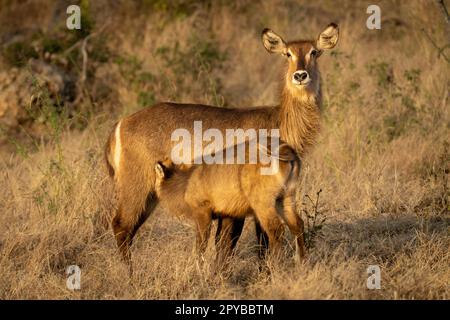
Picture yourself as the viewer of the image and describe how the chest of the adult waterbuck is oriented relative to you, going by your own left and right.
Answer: facing to the right of the viewer

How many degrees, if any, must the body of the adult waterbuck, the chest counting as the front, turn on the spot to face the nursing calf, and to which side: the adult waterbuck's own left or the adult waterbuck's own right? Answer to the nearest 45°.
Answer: approximately 45° to the adult waterbuck's own right

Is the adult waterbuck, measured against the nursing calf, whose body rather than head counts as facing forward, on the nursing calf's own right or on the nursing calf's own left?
on the nursing calf's own right

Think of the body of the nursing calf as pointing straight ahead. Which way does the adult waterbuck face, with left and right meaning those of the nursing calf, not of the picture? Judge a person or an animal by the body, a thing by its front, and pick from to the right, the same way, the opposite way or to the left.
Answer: the opposite way

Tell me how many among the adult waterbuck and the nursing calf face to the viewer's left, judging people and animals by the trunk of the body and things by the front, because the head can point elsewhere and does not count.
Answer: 1

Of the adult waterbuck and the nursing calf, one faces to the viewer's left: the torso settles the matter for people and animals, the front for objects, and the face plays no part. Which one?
the nursing calf

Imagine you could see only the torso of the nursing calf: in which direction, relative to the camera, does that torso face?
to the viewer's left
